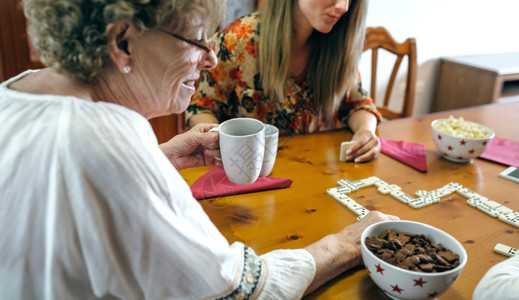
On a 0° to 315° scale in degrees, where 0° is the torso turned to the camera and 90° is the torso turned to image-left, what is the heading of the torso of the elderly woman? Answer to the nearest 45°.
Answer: approximately 225°

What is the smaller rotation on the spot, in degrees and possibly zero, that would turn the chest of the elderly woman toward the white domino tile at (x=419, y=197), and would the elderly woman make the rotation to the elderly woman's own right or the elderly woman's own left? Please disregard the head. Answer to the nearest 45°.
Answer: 0° — they already face it

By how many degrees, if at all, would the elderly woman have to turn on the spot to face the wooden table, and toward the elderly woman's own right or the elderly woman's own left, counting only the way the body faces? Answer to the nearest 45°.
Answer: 0° — they already face it

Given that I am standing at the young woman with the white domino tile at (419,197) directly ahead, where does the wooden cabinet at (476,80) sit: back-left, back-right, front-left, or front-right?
back-left

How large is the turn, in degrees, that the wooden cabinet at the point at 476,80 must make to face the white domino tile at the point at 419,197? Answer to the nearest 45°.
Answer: approximately 45° to its right

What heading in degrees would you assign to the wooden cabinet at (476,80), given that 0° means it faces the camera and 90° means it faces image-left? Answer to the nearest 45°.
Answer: approximately 315°

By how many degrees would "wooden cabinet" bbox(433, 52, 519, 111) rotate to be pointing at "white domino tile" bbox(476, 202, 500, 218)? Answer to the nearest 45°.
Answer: approximately 45° to its right
